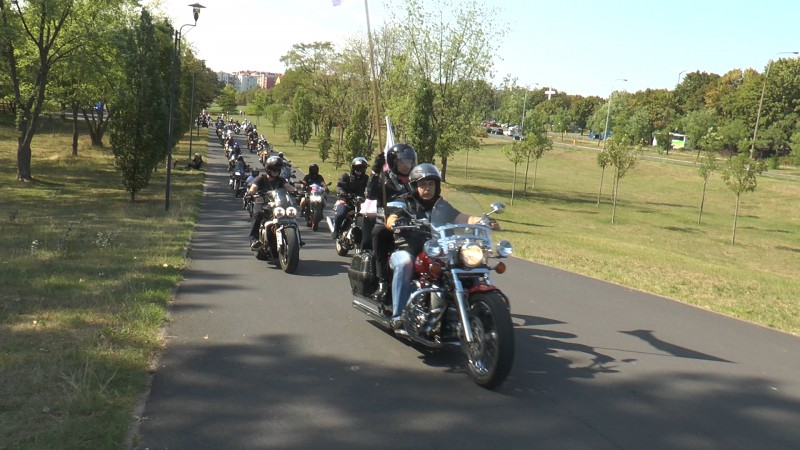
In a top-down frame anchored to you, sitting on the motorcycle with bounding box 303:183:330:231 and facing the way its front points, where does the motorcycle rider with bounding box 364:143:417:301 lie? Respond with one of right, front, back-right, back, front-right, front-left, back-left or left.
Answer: front

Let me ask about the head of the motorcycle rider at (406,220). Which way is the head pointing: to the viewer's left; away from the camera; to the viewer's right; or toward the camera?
toward the camera

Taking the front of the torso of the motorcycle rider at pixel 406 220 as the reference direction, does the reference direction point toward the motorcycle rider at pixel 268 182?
no

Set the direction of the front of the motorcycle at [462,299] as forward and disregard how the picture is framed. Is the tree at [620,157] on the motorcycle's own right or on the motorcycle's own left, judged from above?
on the motorcycle's own left

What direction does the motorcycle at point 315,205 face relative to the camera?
toward the camera

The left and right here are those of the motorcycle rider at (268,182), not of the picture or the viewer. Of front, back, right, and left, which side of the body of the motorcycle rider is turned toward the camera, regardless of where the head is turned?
front

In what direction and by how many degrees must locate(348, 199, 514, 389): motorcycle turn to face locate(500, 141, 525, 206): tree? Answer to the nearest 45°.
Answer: approximately 135° to its left

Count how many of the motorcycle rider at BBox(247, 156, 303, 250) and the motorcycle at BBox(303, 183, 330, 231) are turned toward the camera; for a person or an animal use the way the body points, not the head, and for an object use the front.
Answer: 2

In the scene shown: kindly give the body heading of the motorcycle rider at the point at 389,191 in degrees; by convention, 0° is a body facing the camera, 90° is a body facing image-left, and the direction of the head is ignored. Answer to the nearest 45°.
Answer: approximately 315°

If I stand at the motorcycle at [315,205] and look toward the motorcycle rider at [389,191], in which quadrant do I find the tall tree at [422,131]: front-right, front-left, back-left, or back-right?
back-left

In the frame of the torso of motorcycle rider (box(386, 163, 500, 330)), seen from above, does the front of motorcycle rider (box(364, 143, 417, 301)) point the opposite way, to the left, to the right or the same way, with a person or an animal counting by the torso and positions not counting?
the same way

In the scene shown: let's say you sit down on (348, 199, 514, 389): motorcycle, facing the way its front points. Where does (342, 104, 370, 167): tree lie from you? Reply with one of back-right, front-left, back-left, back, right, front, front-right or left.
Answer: back-left

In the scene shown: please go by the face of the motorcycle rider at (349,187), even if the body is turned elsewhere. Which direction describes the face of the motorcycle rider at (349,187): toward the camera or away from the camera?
toward the camera

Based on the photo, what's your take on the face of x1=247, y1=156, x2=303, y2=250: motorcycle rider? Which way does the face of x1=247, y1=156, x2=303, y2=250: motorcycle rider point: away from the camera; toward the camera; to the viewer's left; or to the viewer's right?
toward the camera

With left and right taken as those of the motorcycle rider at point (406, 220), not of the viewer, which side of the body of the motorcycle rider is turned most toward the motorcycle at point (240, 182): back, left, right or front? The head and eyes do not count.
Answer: back

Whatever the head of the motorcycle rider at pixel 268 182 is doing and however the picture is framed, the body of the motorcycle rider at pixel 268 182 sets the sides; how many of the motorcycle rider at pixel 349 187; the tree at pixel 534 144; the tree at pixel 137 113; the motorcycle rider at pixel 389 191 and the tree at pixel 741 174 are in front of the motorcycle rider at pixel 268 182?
1

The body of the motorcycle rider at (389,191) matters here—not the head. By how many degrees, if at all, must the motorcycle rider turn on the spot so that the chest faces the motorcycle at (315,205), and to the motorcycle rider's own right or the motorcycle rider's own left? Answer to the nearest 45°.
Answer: approximately 135° to the motorcycle rider's own left

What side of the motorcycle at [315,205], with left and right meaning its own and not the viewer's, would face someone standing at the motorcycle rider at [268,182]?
front

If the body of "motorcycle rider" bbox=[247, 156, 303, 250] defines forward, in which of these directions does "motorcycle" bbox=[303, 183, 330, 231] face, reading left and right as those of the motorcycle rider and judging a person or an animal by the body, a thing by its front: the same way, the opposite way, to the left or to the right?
the same way

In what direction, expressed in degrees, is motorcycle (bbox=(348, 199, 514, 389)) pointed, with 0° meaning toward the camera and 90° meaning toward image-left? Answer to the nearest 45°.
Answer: approximately 315°
